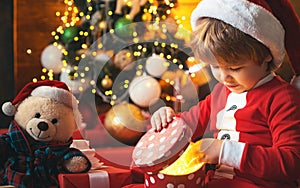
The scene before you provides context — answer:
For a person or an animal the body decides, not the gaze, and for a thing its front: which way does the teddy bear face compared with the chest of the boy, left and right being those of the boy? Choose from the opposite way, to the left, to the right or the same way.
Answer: to the left

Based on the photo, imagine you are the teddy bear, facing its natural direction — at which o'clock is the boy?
The boy is roughly at 10 o'clock from the teddy bear.

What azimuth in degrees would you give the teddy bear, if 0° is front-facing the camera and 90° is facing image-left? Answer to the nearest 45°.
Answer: approximately 0°

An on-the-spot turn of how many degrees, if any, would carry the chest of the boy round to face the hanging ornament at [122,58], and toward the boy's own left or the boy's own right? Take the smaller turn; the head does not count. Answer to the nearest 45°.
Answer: approximately 90° to the boy's own right

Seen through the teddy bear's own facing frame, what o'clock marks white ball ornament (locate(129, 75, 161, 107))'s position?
The white ball ornament is roughly at 7 o'clock from the teddy bear.

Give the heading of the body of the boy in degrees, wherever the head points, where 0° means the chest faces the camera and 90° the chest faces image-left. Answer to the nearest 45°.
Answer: approximately 45°

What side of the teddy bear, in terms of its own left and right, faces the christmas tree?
back

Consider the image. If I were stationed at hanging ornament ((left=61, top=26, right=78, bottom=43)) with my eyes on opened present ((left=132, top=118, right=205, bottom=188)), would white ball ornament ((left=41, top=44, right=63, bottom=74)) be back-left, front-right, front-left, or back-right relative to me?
back-right

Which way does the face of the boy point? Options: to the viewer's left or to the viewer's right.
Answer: to the viewer's left
